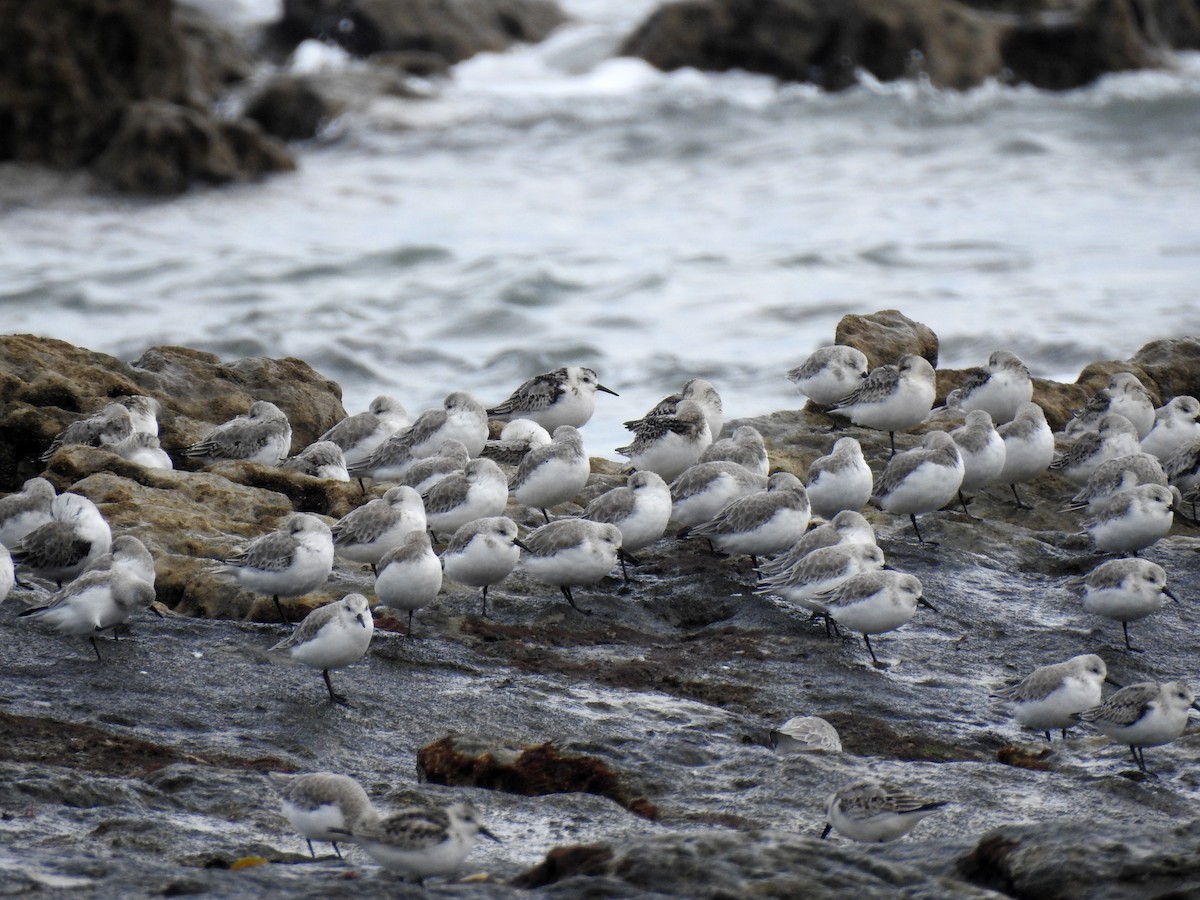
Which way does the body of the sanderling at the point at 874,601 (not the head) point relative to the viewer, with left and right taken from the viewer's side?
facing to the right of the viewer

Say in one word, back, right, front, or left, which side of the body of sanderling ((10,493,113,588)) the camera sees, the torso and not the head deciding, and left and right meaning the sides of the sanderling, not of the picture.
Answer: right

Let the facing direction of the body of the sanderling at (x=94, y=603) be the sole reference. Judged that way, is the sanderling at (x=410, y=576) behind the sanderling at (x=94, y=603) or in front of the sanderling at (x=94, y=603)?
in front

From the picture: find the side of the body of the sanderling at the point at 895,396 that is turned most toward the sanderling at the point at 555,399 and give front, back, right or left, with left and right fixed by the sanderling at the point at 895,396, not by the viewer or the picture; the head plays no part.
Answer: back

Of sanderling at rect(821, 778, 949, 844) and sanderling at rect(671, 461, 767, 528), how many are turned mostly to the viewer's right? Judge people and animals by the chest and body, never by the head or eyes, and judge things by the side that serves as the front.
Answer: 1

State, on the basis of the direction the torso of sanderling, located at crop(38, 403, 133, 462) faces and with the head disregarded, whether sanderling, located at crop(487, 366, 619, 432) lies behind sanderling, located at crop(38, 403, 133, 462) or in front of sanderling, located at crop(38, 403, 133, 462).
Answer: in front

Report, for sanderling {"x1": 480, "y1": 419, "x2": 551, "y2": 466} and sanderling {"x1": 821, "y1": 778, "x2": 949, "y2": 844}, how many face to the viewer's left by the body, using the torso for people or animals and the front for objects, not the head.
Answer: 1

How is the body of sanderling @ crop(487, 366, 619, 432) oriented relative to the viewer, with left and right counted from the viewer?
facing to the right of the viewer

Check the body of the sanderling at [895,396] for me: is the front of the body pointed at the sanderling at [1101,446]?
yes

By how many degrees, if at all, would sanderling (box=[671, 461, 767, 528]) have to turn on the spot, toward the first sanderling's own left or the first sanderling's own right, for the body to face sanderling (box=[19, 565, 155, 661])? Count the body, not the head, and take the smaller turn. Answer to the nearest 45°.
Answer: approximately 135° to the first sanderling's own right

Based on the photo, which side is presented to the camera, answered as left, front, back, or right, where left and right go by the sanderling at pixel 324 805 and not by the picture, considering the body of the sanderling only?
right

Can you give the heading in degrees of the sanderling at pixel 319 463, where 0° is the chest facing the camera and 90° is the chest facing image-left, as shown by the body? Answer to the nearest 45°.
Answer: approximately 270°
